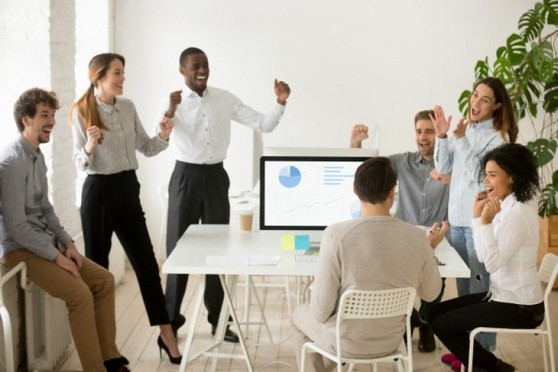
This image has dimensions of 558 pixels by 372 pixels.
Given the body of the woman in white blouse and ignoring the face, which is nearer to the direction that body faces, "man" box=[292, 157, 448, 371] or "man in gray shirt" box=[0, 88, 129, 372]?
the man in gray shirt

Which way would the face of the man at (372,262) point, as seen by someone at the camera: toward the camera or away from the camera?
away from the camera

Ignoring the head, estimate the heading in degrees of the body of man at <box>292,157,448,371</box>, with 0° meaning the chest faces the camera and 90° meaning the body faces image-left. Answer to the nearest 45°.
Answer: approximately 180°

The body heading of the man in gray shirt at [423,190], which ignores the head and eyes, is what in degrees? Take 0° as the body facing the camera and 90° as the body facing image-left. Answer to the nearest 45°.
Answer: approximately 0°

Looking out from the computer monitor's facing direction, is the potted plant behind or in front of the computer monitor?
behind

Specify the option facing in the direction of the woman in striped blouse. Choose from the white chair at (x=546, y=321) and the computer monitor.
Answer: the white chair

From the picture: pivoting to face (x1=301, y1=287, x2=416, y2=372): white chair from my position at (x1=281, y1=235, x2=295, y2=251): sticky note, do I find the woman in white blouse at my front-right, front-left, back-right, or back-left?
front-left

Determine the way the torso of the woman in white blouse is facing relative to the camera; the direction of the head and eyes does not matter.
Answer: to the viewer's left

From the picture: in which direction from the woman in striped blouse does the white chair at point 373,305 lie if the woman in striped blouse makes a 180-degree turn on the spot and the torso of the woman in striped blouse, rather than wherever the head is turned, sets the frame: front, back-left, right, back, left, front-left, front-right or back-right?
back

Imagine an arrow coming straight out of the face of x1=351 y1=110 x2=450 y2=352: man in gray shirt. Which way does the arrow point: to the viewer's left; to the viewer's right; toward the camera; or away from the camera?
toward the camera

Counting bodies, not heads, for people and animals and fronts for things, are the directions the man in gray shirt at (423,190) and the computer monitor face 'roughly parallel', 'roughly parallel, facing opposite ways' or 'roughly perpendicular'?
roughly parallel

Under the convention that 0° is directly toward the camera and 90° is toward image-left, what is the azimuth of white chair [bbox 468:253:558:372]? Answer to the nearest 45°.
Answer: approximately 90°

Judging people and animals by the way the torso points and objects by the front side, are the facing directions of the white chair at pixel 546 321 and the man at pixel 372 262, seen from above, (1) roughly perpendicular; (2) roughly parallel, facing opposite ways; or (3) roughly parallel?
roughly perpendicular

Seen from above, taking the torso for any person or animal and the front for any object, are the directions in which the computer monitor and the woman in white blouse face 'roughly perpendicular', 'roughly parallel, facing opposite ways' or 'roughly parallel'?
roughly perpendicular

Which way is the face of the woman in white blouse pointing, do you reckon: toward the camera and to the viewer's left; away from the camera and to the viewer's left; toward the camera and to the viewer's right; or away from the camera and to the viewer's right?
toward the camera and to the viewer's left

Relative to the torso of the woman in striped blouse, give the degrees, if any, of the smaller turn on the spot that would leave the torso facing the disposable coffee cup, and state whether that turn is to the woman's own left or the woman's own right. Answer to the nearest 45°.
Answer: approximately 45° to the woman's own left
